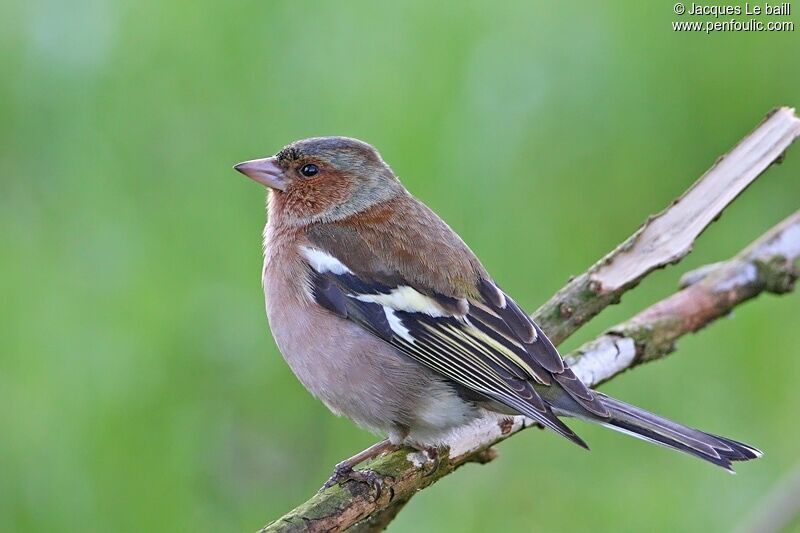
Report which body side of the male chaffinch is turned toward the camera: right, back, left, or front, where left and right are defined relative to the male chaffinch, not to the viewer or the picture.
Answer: left
